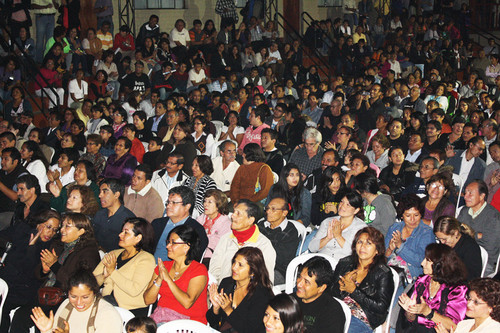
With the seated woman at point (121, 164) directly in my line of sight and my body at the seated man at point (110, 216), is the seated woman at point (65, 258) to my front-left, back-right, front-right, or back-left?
back-left

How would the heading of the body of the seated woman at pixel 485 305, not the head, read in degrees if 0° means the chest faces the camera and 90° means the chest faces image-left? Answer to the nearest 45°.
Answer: approximately 45°

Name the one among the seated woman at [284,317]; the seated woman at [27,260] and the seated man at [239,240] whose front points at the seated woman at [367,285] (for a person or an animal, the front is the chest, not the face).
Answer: the seated woman at [27,260]

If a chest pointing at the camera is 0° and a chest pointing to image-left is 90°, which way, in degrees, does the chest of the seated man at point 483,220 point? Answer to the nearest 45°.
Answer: approximately 45°

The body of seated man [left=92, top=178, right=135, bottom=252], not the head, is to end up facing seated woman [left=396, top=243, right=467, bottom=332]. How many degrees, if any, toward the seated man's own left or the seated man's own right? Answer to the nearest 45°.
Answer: approximately 90° to the seated man's own left

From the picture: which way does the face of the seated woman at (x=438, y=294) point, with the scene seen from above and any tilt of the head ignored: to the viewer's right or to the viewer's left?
to the viewer's left

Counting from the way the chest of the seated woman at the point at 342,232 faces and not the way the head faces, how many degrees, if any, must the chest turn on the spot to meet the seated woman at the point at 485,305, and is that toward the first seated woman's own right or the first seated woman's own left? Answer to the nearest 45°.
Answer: approximately 90° to the first seated woman's own left

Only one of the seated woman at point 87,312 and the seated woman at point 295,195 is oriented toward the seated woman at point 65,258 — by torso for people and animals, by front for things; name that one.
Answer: the seated woman at point 295,195

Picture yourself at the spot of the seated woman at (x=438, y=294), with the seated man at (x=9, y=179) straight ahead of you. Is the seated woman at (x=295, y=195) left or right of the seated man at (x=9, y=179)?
right

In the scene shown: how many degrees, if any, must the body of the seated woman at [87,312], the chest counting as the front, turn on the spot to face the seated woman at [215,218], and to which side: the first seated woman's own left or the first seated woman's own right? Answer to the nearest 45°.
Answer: approximately 180°

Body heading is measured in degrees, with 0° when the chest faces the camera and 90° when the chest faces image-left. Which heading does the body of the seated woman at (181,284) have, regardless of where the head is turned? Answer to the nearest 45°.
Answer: approximately 45°

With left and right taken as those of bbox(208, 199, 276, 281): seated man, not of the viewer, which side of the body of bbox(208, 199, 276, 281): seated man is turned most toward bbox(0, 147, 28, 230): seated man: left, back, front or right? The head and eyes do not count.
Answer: right

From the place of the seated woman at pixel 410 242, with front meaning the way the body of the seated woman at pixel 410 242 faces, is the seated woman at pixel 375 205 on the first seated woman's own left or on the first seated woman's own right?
on the first seated woman's own right
